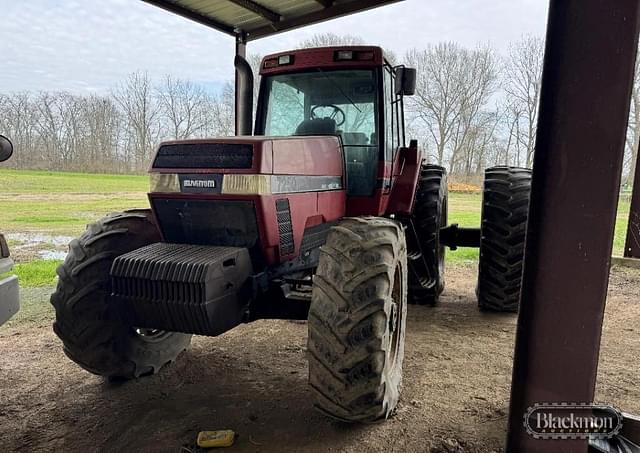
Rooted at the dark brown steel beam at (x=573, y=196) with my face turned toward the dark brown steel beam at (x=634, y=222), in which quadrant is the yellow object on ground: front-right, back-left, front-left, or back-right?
back-left

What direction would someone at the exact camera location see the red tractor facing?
facing the viewer and to the left of the viewer

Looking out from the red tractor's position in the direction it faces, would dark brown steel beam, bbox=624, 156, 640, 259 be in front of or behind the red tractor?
behind

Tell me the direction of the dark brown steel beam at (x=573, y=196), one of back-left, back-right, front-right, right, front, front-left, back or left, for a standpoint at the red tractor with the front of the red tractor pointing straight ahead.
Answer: left

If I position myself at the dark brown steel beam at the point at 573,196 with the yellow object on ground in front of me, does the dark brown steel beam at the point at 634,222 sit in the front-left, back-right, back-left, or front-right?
back-right
